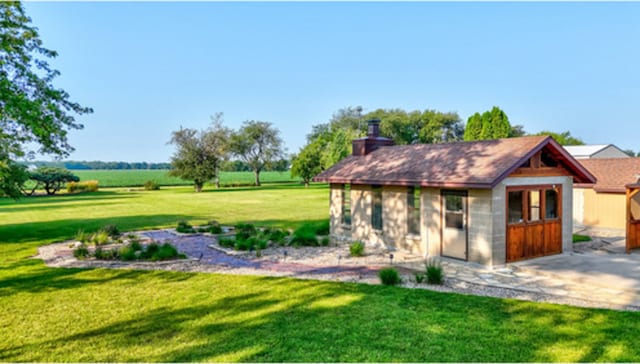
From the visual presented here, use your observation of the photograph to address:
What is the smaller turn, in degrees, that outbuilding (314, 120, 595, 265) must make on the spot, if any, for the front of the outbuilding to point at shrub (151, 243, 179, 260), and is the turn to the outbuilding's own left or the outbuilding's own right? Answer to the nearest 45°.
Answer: approximately 135° to the outbuilding's own right

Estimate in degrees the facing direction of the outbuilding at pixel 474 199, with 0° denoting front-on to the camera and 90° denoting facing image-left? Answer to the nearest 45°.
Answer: approximately 315°

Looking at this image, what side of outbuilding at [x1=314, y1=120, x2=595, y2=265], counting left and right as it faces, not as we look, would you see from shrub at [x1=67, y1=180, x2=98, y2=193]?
back

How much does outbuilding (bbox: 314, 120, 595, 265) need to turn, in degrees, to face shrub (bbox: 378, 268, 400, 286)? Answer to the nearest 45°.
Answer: approximately 90° to its right

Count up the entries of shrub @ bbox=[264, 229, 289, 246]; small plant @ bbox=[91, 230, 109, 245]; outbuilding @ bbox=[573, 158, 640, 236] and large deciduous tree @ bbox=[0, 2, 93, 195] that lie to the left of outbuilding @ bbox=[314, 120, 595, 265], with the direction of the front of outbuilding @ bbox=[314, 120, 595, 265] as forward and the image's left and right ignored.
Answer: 1

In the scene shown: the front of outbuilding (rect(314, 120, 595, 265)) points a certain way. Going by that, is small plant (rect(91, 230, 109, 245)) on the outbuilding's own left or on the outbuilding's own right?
on the outbuilding's own right

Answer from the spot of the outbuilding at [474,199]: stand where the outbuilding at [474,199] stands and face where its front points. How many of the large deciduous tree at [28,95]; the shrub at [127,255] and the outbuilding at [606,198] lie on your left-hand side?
1

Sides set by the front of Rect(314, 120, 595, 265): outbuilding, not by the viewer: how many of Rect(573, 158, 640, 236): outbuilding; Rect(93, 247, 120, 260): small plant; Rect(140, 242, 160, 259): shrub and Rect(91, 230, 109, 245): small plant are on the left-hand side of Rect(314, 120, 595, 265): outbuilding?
1

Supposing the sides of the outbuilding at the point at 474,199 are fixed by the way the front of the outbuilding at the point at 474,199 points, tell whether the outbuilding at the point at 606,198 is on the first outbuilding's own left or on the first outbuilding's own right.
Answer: on the first outbuilding's own left

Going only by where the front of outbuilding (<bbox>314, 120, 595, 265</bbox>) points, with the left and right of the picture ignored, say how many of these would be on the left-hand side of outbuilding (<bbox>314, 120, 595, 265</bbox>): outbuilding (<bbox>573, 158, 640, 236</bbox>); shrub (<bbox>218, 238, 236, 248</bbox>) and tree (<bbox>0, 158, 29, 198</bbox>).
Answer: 1

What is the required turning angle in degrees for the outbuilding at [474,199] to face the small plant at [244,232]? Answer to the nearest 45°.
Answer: approximately 135° to its right

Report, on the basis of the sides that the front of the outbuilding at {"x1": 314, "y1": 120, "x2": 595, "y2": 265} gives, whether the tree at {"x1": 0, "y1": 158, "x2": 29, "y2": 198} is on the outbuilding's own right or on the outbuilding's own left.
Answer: on the outbuilding's own right
